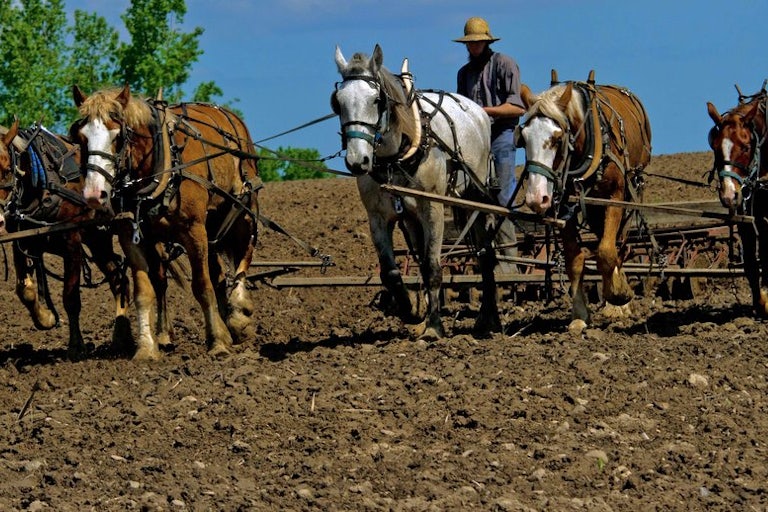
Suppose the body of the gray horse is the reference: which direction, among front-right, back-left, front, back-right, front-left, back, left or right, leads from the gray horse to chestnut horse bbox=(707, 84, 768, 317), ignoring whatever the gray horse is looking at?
back-left

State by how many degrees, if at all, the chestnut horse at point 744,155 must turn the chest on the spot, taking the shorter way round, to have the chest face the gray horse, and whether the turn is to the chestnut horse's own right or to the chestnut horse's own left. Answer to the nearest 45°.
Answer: approximately 45° to the chestnut horse's own right

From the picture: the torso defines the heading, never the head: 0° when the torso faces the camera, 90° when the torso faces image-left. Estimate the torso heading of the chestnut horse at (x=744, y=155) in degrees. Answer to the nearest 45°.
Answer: approximately 45°

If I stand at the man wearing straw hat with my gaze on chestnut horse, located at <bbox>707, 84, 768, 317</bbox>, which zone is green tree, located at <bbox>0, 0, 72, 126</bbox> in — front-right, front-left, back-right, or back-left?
back-left

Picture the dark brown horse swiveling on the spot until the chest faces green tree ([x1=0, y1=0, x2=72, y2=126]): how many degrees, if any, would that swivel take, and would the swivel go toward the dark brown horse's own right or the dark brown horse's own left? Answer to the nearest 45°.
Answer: approximately 135° to the dark brown horse's own right

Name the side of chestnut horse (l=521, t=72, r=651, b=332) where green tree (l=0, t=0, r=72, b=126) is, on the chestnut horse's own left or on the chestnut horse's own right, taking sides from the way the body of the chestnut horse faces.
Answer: on the chestnut horse's own right

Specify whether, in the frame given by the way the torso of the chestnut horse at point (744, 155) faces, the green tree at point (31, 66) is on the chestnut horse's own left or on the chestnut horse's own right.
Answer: on the chestnut horse's own right

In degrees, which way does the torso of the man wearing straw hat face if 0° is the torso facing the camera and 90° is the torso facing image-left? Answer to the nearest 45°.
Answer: approximately 45°

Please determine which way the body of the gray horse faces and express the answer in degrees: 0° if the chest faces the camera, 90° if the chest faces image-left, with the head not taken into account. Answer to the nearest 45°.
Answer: approximately 45°
